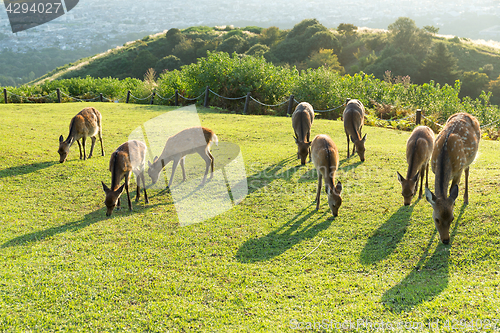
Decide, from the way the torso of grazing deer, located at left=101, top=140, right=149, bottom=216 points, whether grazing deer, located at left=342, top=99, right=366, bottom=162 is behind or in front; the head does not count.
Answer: behind

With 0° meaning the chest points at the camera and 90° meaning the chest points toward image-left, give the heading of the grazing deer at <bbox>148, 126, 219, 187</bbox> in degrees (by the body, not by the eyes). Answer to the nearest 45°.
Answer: approximately 90°

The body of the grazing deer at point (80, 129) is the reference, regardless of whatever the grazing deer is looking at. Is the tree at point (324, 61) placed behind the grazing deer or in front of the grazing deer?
behind

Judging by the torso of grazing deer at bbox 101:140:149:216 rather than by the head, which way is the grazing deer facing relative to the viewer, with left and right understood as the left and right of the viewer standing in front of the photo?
facing the viewer and to the left of the viewer

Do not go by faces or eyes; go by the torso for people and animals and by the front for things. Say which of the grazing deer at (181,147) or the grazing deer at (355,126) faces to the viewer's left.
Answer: the grazing deer at (181,147)

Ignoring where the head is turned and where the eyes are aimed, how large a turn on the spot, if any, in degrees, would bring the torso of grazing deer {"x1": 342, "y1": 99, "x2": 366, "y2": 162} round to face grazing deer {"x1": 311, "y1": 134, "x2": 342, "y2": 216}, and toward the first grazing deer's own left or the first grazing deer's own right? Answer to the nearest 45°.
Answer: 0° — it already faces it

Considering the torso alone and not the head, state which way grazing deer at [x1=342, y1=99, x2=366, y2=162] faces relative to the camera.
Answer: toward the camera

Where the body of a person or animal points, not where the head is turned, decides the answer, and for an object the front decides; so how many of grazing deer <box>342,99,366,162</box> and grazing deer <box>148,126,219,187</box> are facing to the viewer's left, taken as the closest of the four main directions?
1

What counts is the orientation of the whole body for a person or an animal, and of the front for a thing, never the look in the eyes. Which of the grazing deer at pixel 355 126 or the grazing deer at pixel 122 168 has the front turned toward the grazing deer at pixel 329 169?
the grazing deer at pixel 355 126

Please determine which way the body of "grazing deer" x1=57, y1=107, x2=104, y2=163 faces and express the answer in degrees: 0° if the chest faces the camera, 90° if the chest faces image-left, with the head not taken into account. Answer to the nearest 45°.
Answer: approximately 45°

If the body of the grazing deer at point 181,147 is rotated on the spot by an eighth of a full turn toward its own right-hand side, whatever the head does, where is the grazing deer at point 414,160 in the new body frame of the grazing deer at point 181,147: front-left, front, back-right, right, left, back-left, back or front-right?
back

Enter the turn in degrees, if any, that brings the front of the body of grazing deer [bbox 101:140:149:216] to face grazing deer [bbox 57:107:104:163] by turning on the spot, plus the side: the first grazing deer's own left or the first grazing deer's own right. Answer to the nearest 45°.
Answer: approximately 135° to the first grazing deer's own right

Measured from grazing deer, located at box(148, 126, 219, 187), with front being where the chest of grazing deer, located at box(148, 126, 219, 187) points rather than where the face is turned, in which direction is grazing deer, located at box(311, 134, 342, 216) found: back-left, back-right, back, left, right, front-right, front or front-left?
back-left

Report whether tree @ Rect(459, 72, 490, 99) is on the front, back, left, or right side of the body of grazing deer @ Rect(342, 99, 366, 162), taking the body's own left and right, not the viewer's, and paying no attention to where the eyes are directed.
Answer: back
